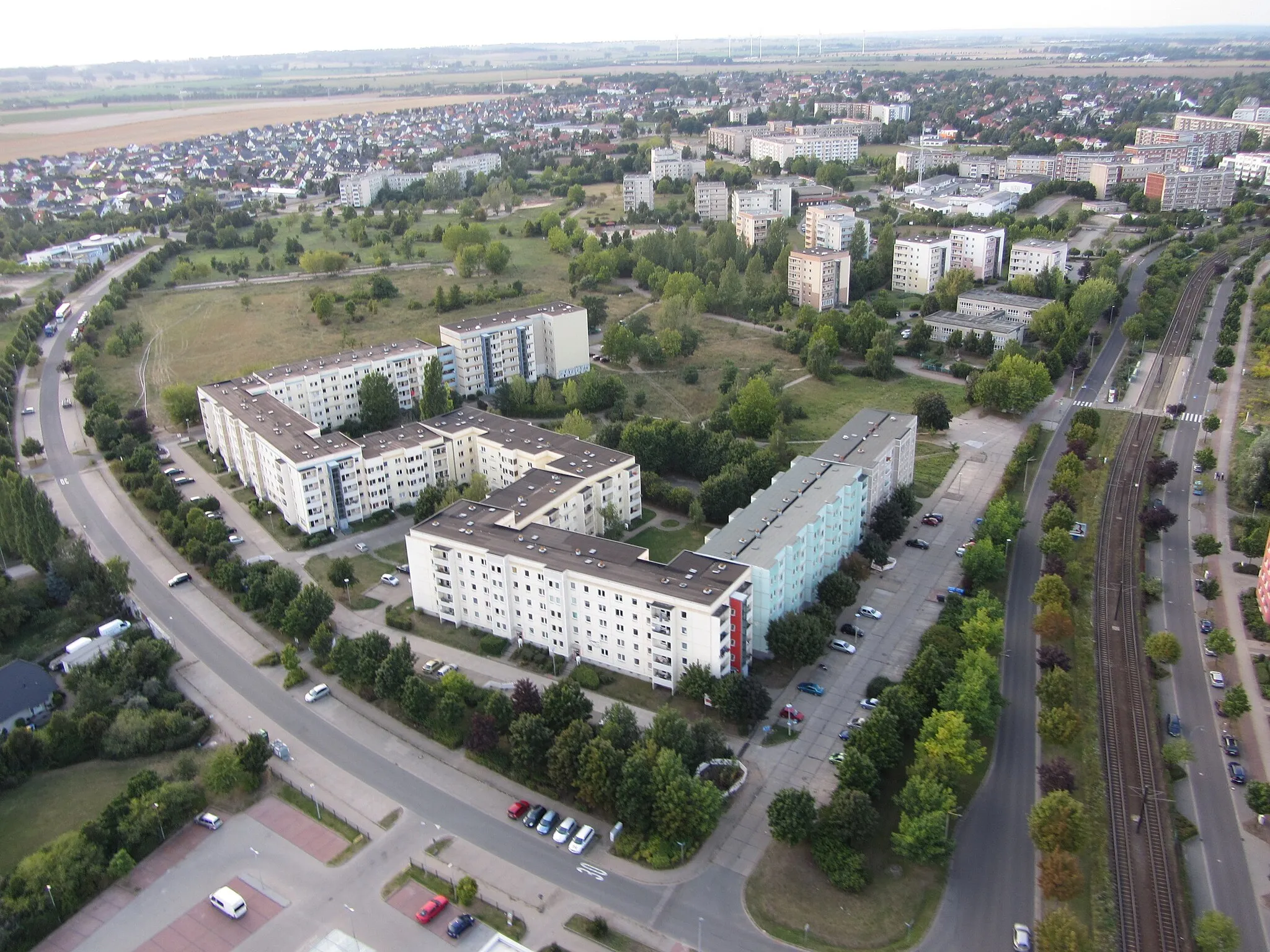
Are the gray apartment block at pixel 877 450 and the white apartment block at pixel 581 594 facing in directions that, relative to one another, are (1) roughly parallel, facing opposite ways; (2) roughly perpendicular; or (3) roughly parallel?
roughly perpendicular

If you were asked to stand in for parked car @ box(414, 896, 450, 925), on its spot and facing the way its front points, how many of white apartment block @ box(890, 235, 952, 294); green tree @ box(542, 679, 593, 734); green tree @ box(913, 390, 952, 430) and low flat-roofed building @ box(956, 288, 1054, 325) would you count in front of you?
4

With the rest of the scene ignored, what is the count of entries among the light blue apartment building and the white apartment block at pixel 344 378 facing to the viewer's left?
0

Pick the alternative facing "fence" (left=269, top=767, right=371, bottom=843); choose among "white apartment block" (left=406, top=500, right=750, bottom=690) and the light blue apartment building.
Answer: the white apartment block

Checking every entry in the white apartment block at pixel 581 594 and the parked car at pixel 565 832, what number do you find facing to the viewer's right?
0

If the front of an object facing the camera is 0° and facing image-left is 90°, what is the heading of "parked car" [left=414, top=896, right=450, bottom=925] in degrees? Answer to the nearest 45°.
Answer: approximately 225°

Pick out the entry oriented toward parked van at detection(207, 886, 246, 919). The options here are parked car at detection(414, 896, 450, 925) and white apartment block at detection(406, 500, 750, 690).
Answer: the white apartment block

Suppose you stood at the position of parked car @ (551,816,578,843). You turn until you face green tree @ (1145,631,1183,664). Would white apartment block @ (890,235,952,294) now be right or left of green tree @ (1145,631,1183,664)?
left

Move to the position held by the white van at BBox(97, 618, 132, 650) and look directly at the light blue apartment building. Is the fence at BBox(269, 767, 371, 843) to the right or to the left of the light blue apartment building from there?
right

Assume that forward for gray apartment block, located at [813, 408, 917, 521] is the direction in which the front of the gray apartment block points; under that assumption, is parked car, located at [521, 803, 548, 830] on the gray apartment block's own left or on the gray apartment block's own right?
on the gray apartment block's own right

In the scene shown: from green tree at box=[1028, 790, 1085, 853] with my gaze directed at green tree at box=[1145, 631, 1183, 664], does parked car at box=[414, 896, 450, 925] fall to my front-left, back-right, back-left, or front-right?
back-left

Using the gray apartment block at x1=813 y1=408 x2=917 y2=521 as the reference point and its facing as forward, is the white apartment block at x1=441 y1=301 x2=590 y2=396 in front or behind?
behind

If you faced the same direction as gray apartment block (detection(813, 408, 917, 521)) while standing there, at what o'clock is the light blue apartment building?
The light blue apartment building is roughly at 2 o'clock from the gray apartment block.

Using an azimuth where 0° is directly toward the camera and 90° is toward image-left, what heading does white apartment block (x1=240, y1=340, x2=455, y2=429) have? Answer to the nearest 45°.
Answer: approximately 315°

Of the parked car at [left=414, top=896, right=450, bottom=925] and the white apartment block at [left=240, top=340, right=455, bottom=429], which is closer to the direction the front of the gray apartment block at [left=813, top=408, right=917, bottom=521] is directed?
the parked car

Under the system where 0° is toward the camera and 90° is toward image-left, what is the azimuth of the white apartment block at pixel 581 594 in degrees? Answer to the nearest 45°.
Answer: approximately 45°

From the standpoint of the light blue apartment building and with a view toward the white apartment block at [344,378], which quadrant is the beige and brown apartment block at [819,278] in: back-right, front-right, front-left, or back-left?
front-right

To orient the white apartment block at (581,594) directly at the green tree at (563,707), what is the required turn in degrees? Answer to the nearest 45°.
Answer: approximately 45° to its left
